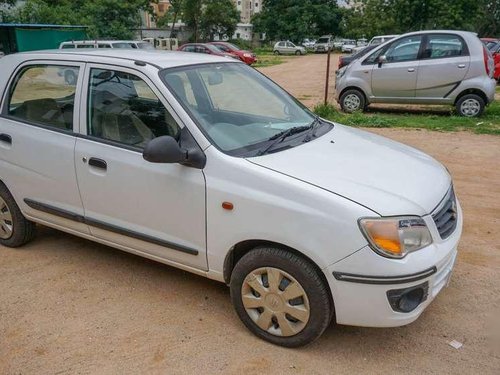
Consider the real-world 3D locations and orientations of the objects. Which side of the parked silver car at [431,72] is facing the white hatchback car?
left

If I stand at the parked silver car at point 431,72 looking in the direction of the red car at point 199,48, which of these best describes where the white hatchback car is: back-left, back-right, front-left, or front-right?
back-left

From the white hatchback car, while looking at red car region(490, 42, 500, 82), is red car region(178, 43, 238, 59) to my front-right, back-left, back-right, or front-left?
front-left

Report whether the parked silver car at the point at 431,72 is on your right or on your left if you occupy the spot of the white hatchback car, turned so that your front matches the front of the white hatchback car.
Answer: on your left

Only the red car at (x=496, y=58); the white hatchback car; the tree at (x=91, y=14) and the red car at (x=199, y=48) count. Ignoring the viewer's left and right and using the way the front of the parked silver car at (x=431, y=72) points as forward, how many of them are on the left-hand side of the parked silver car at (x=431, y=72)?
1

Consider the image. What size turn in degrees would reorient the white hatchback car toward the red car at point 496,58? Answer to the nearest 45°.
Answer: approximately 90° to its left

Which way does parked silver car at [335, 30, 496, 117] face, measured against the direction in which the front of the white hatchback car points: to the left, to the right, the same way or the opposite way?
the opposite way

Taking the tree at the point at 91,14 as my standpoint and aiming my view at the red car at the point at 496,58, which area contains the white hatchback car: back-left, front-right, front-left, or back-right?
front-right

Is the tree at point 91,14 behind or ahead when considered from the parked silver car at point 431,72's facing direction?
ahead

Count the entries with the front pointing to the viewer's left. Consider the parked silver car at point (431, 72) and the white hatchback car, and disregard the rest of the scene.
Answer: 1

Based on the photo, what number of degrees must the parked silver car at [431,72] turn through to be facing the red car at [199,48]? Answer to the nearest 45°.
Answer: approximately 45° to its right

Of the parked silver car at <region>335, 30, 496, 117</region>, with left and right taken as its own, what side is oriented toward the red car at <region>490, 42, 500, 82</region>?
right

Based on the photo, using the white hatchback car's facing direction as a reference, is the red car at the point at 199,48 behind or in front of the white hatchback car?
behind

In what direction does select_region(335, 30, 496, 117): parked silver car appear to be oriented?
to the viewer's left

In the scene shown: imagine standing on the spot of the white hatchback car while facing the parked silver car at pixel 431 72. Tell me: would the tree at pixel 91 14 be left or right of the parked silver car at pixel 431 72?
left

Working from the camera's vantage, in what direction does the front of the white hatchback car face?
facing the viewer and to the right of the viewer
